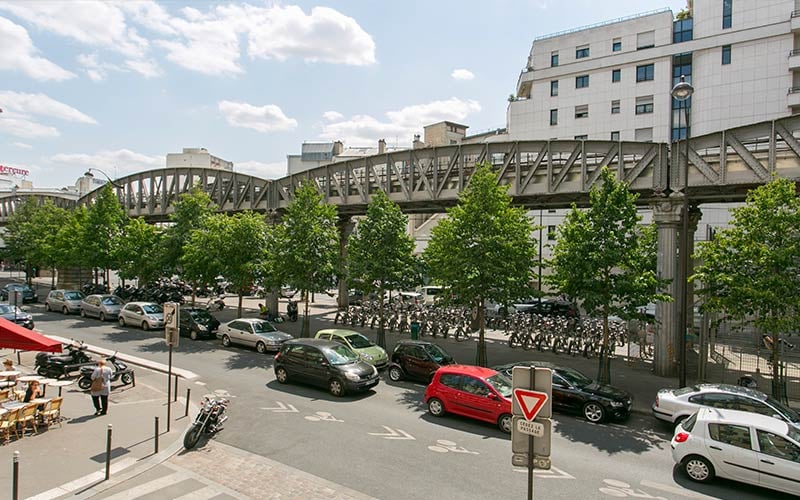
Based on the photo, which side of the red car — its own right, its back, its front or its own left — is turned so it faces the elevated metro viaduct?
left

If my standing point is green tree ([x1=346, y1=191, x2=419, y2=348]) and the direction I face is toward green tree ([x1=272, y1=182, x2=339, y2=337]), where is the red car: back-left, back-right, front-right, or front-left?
back-left

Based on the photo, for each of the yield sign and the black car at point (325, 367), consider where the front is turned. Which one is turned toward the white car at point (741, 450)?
the black car

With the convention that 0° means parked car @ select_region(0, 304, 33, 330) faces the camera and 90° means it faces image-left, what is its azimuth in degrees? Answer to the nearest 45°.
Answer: approximately 315°

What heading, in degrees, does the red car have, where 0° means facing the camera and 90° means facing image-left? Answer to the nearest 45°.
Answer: approximately 315°

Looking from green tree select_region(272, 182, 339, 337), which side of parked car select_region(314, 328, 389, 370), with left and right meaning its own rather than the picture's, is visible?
back

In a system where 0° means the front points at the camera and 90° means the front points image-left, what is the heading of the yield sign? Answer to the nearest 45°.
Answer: approximately 0°

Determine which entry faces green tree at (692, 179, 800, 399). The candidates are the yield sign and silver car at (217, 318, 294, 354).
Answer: the silver car

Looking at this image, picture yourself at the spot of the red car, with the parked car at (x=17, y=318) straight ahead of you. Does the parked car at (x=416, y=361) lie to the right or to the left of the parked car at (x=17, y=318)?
right

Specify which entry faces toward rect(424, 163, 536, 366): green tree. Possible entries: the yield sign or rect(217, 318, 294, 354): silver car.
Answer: the silver car

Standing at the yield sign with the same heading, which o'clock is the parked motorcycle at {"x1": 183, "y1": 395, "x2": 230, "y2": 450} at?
The parked motorcycle is roughly at 4 o'clock from the yield sign.

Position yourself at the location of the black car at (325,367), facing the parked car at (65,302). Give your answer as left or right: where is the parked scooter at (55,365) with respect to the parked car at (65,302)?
left

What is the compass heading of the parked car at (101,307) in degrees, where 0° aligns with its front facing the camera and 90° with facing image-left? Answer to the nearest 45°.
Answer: approximately 315°

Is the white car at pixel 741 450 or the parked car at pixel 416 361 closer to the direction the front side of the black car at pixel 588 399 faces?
the white car
